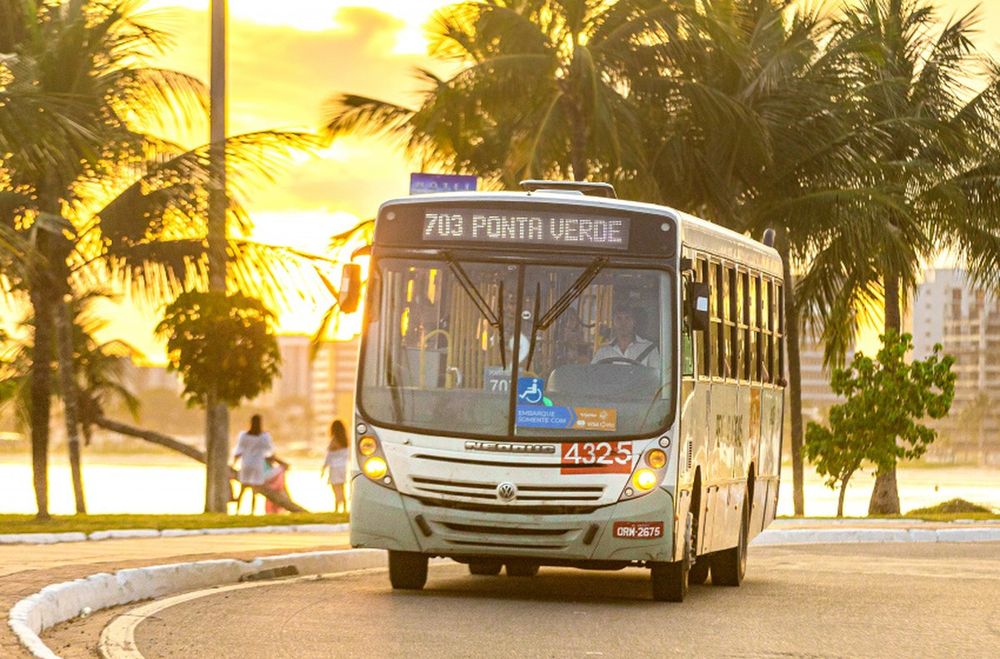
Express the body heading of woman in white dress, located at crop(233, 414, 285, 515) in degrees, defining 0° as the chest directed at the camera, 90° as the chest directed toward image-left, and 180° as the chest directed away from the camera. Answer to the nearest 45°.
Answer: approximately 180°

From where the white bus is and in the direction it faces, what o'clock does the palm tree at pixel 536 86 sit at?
The palm tree is roughly at 6 o'clock from the white bus.

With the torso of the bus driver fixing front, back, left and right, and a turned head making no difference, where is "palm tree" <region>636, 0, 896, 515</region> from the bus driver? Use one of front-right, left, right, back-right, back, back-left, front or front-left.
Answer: back

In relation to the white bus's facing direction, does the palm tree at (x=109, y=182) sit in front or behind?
behind

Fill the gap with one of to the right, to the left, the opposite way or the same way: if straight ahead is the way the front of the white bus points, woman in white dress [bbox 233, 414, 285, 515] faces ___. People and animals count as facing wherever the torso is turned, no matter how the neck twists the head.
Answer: the opposite way

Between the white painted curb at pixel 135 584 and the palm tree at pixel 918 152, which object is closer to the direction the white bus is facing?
the white painted curb

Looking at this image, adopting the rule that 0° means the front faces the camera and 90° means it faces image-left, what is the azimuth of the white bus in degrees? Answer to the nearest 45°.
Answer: approximately 0°

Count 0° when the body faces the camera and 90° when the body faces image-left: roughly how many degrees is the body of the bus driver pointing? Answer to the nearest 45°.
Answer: approximately 0°

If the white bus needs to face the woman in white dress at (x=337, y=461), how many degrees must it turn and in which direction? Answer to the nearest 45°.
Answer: approximately 180°

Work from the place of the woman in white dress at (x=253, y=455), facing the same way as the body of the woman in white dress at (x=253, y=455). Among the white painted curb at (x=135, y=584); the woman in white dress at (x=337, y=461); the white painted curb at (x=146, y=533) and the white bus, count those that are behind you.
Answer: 3

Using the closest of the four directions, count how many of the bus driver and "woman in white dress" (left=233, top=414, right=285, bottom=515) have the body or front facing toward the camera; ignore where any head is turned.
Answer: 1
